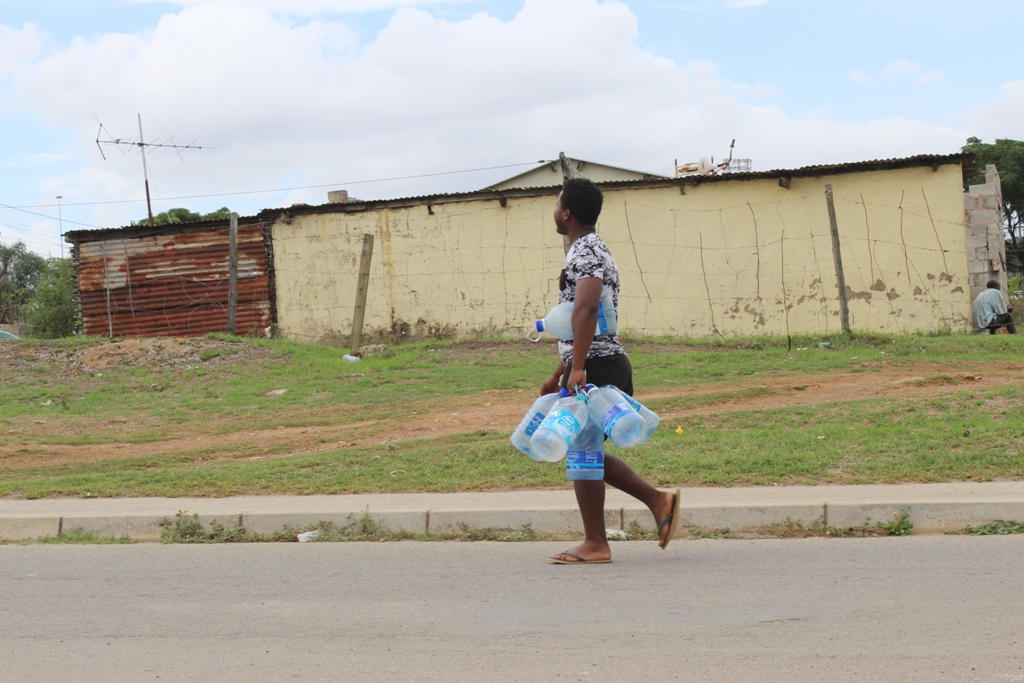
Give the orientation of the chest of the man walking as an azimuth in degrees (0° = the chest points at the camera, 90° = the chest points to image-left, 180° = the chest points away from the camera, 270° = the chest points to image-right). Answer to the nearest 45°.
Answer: approximately 90°

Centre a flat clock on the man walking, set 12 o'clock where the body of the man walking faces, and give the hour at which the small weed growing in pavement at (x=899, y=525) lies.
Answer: The small weed growing in pavement is roughly at 5 o'clock from the man walking.

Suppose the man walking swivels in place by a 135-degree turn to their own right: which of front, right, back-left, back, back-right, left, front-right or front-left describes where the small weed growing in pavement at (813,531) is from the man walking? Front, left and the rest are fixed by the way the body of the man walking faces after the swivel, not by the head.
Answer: front

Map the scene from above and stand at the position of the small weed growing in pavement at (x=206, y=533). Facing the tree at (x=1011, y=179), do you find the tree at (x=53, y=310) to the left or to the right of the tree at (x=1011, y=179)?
left

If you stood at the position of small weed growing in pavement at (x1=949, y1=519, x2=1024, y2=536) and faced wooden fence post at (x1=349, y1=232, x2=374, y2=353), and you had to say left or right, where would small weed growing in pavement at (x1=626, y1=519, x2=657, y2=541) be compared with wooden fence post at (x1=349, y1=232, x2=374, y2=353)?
left

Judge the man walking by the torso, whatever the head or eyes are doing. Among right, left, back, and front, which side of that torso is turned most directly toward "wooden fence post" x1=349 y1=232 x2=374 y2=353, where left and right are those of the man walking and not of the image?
right

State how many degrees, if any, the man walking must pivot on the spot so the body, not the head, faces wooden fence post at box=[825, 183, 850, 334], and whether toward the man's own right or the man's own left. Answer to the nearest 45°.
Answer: approximately 90° to the man's own right

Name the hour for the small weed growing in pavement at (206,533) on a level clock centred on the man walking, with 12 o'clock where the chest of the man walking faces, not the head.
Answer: The small weed growing in pavement is roughly at 1 o'clock from the man walking.

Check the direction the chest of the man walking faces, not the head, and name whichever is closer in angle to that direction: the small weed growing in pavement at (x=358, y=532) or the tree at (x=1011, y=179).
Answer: the small weed growing in pavement

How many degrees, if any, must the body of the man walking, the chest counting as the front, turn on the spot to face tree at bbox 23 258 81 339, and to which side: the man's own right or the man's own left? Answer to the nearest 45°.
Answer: approximately 45° to the man's own right

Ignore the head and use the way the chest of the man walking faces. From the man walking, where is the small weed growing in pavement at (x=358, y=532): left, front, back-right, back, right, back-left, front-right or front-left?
front-right
